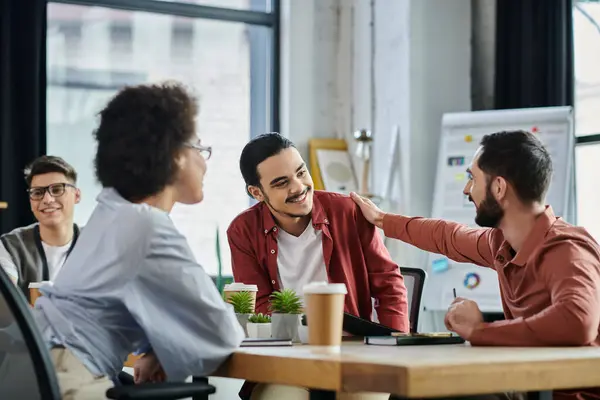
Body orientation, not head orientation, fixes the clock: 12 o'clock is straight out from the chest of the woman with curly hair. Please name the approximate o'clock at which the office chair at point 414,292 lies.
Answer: The office chair is roughly at 12 o'clock from the woman with curly hair.

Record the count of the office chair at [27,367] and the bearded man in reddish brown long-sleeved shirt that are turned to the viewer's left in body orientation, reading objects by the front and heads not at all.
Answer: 1

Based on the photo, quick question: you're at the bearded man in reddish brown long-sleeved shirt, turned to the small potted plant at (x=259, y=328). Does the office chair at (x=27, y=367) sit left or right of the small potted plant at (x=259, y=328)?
left

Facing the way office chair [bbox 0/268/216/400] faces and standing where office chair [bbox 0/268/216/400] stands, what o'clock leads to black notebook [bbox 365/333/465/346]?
The black notebook is roughly at 1 o'clock from the office chair.

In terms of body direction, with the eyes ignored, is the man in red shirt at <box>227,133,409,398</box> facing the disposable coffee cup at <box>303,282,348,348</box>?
yes

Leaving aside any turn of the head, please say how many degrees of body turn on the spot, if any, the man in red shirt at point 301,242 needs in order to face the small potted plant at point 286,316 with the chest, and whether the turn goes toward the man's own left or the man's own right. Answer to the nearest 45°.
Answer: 0° — they already face it

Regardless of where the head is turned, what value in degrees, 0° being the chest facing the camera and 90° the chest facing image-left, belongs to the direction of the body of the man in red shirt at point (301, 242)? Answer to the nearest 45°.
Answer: approximately 0°

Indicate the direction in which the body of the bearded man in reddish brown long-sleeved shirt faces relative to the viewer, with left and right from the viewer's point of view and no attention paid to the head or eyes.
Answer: facing to the left of the viewer

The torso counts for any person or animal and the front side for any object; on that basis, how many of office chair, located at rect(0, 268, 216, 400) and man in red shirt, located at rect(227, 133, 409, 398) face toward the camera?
1

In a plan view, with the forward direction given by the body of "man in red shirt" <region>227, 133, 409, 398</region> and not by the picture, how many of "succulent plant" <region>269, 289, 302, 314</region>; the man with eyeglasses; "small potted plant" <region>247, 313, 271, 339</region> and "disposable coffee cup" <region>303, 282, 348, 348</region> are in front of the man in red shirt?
3
